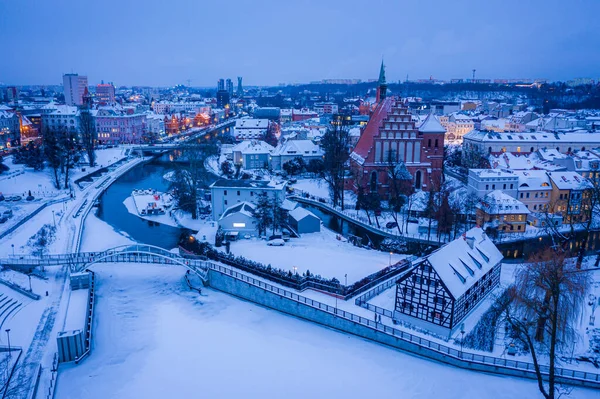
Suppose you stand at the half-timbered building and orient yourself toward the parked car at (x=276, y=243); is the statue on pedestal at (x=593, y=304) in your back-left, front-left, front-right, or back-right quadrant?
back-right

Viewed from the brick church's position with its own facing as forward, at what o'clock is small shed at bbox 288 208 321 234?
The small shed is roughly at 1 o'clock from the brick church.

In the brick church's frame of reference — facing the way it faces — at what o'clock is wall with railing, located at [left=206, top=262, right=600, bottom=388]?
The wall with railing is roughly at 12 o'clock from the brick church.

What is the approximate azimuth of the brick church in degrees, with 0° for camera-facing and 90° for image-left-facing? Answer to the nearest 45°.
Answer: approximately 0°

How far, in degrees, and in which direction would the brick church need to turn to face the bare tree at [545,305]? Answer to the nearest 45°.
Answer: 0° — it already faces it

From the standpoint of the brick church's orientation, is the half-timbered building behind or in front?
in front
